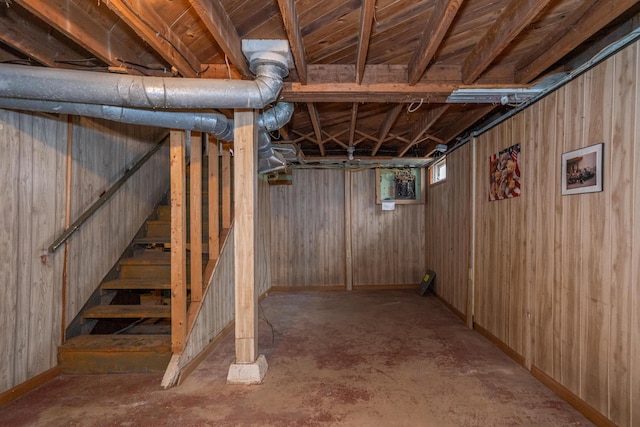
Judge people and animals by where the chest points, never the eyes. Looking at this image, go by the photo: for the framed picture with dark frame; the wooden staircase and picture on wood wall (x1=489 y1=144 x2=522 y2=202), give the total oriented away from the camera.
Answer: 0

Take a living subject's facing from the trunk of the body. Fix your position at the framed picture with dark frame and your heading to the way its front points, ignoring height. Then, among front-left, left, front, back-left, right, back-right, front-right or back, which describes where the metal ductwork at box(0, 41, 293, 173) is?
front

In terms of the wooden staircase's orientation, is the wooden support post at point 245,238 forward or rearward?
forward

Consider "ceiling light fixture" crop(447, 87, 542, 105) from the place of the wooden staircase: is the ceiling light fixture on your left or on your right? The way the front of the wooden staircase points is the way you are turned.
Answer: on your left

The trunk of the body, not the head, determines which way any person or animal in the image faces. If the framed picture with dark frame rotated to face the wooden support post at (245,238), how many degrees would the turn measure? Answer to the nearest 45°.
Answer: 0° — it already faces it

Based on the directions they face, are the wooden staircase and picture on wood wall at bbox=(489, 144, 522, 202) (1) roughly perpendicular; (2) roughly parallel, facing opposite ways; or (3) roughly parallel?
roughly perpendicular

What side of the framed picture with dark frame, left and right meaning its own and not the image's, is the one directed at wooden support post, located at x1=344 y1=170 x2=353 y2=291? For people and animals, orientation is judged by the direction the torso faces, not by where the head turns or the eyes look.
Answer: right

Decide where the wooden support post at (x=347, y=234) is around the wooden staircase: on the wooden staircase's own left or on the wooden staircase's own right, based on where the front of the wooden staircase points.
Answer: on the wooden staircase's own left

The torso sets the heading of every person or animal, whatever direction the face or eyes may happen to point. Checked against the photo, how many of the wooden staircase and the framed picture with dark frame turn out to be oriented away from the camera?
0

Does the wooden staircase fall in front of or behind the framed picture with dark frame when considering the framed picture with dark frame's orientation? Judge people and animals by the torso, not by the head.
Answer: in front

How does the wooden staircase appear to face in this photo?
toward the camera

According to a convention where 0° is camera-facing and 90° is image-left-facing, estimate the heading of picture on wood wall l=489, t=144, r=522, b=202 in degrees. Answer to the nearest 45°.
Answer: approximately 45°

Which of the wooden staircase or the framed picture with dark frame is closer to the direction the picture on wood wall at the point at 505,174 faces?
the wooden staircase
